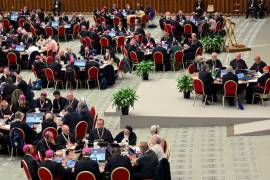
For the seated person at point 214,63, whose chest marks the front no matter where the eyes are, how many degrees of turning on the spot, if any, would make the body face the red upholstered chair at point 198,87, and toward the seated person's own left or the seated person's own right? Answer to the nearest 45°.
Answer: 0° — they already face it

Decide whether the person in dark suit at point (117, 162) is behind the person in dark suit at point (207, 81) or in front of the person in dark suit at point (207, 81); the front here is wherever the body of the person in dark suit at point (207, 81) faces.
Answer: behind

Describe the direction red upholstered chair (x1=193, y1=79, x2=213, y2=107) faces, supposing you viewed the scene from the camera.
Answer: facing away from the viewer and to the right of the viewer

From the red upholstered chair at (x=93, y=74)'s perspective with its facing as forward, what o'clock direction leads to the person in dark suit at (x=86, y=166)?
The person in dark suit is roughly at 6 o'clock from the red upholstered chair.

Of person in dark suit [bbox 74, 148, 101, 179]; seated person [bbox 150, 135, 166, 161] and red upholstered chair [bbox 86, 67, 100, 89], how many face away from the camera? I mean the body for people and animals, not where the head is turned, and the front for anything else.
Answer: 2

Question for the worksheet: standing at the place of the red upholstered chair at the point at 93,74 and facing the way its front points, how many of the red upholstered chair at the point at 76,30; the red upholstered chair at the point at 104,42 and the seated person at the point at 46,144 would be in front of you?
2
